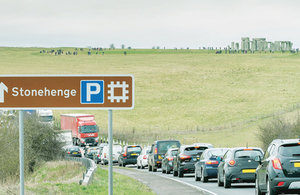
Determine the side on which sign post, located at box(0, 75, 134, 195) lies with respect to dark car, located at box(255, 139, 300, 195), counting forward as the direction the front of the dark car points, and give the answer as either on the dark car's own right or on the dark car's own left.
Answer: on the dark car's own left

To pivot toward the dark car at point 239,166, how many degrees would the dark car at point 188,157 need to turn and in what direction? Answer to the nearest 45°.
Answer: approximately 135° to its left

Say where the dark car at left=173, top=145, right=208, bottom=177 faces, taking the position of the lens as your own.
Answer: facing away from the viewer and to the left of the viewer

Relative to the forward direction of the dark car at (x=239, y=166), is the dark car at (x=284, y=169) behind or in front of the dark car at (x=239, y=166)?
behind

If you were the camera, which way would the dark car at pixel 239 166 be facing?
facing away from the viewer and to the left of the viewer

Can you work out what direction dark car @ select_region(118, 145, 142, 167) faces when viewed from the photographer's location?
facing away from the viewer and to the left of the viewer

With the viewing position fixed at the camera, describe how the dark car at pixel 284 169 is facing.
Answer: facing away from the viewer and to the left of the viewer

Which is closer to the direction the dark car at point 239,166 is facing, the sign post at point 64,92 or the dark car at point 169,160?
the dark car
